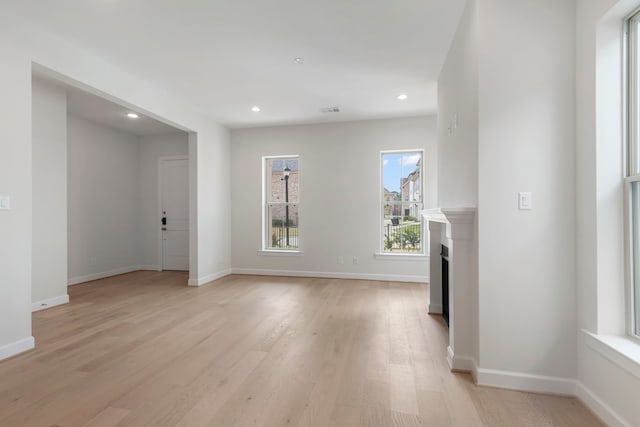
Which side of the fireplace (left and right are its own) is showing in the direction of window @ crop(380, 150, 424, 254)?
right

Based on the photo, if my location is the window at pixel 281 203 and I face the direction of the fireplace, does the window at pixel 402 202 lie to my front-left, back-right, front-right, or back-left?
front-left

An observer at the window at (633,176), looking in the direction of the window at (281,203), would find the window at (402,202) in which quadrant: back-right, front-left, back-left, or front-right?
front-right

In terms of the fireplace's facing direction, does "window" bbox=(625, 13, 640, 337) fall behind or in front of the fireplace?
behind

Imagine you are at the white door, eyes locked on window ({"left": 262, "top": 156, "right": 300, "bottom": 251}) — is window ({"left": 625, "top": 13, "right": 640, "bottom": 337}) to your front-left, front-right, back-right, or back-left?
front-right

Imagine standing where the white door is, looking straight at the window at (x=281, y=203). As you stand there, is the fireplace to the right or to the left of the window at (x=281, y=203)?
right

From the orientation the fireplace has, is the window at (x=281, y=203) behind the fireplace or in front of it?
in front

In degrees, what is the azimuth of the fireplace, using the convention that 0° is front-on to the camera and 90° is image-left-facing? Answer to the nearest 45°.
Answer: approximately 90°

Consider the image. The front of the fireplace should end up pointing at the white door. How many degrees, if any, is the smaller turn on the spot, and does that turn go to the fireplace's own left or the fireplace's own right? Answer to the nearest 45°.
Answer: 0° — it already faces it
